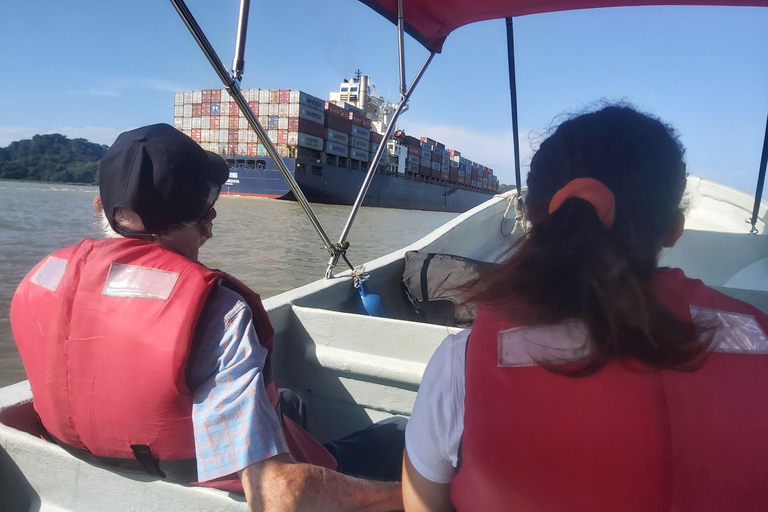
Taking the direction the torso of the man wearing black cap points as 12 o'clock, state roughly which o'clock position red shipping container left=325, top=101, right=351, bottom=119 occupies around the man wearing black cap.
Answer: The red shipping container is roughly at 11 o'clock from the man wearing black cap.

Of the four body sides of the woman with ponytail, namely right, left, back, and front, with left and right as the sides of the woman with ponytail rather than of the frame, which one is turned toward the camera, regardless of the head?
back

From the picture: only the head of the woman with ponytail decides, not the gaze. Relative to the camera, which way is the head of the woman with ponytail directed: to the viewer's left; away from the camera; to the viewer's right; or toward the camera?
away from the camera
